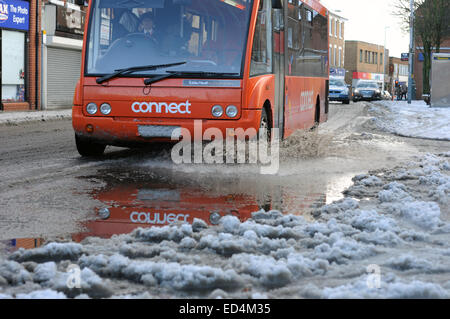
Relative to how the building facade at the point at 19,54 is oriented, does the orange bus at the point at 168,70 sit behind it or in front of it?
in front

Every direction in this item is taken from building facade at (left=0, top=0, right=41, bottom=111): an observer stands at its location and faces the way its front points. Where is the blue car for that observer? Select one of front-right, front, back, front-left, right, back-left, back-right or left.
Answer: left

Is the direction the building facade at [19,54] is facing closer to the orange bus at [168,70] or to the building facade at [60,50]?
the orange bus

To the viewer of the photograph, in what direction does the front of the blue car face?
facing the viewer

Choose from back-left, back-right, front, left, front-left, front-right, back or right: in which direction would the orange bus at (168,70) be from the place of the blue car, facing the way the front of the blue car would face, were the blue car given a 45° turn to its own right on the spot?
front-left

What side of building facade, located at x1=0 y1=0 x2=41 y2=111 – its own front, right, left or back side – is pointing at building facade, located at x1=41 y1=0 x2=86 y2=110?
left

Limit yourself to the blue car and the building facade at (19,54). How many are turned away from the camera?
0

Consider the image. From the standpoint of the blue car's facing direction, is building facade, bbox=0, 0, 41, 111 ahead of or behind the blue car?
ahead

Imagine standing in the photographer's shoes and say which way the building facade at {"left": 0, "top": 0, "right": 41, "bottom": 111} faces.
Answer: facing the viewer and to the right of the viewer

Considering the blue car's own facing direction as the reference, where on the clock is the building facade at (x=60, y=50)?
The building facade is roughly at 1 o'clock from the blue car.
